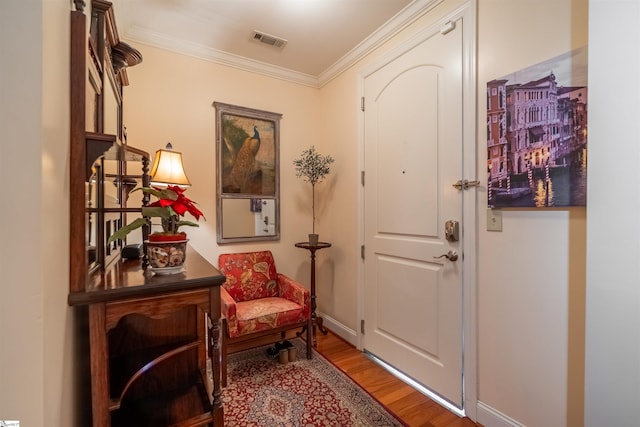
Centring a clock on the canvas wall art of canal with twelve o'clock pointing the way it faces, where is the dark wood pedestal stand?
The dark wood pedestal stand is roughly at 2 o'clock from the canvas wall art of canal.

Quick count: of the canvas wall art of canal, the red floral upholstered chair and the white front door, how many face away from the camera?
0

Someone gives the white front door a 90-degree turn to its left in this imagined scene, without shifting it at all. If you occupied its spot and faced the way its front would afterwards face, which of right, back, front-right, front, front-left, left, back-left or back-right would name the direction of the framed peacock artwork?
back-right

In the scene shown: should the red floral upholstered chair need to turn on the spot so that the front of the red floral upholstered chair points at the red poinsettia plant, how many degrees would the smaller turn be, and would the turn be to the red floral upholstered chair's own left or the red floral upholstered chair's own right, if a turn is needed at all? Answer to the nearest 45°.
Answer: approximately 45° to the red floral upholstered chair's own right

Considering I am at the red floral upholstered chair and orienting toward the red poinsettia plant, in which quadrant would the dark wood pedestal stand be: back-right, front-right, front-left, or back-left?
back-left

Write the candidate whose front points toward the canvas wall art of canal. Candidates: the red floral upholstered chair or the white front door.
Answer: the red floral upholstered chair

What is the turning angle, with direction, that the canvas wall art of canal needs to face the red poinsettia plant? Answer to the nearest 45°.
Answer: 0° — it already faces it

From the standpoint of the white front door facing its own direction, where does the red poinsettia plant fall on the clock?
The red poinsettia plant is roughly at 12 o'clock from the white front door.

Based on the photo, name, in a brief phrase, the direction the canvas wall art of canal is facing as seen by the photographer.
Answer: facing the viewer and to the left of the viewer

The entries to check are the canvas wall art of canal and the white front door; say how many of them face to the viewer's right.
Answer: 0

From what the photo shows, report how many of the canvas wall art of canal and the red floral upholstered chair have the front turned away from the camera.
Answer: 0

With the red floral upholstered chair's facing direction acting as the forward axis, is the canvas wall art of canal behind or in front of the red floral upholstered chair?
in front

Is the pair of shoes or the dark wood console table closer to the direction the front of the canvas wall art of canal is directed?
the dark wood console table

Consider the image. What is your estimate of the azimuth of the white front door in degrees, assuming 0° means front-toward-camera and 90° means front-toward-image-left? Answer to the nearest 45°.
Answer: approximately 45°

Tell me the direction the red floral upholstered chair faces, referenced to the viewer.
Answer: facing the viewer and to the right of the viewer

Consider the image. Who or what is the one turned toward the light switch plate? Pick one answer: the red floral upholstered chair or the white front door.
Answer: the red floral upholstered chair

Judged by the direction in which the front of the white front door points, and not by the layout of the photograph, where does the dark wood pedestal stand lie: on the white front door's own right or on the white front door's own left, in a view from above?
on the white front door's own right

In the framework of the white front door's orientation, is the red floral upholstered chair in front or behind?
in front
